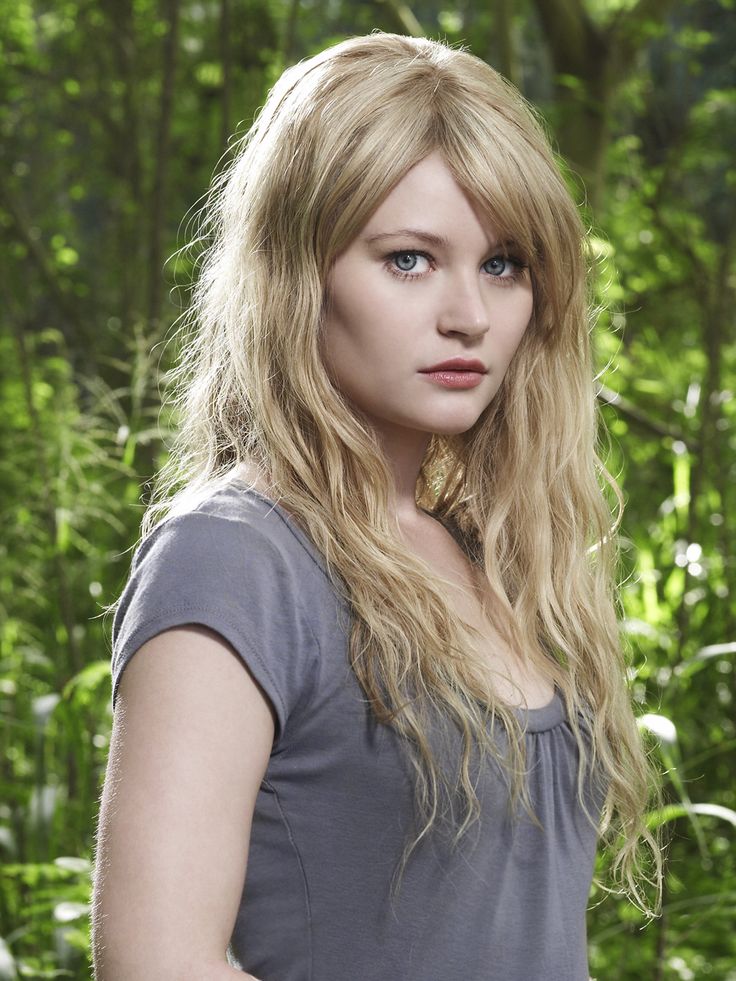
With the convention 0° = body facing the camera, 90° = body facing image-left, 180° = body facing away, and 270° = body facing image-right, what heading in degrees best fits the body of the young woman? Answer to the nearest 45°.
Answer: approximately 315°
